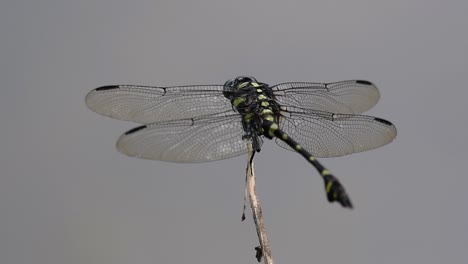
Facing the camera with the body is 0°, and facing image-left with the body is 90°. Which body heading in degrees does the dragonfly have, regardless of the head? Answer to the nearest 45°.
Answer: approximately 135°
